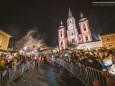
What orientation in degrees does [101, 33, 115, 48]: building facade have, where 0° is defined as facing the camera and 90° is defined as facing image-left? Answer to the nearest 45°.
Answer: approximately 45°
